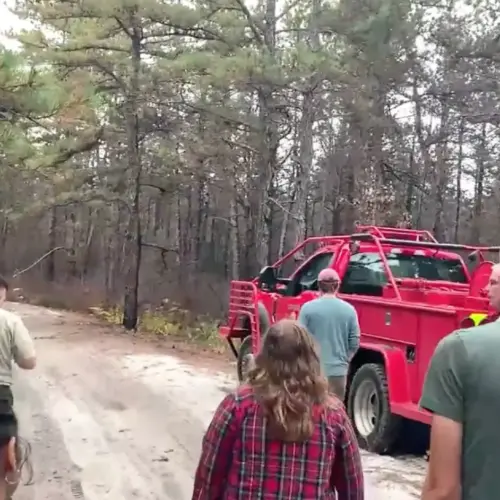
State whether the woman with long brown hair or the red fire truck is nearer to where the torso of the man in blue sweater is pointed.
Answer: the red fire truck

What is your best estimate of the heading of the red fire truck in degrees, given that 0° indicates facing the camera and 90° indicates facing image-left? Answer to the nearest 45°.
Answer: approximately 135°

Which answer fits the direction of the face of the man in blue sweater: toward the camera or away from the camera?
away from the camera

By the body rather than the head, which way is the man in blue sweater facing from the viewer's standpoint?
away from the camera

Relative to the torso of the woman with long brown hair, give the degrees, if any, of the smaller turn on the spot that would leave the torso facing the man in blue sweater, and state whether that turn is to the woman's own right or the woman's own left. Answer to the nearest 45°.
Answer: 0° — they already face them

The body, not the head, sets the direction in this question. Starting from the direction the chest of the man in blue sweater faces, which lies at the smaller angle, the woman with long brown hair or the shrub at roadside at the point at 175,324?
the shrub at roadside

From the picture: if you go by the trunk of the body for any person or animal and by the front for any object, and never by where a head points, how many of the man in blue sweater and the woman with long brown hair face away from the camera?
2

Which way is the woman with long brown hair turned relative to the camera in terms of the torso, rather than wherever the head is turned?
away from the camera

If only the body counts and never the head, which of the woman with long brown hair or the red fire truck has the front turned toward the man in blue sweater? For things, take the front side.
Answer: the woman with long brown hair

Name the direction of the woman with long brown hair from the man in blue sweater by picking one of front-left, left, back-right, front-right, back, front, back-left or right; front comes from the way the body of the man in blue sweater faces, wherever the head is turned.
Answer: back
